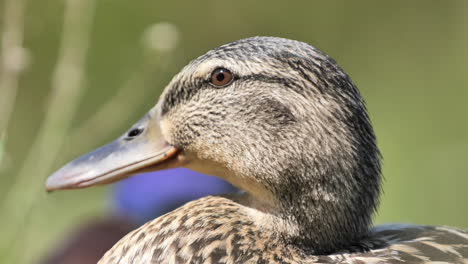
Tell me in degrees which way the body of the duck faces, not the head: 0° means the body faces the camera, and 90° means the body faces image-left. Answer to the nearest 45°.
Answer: approximately 90°
